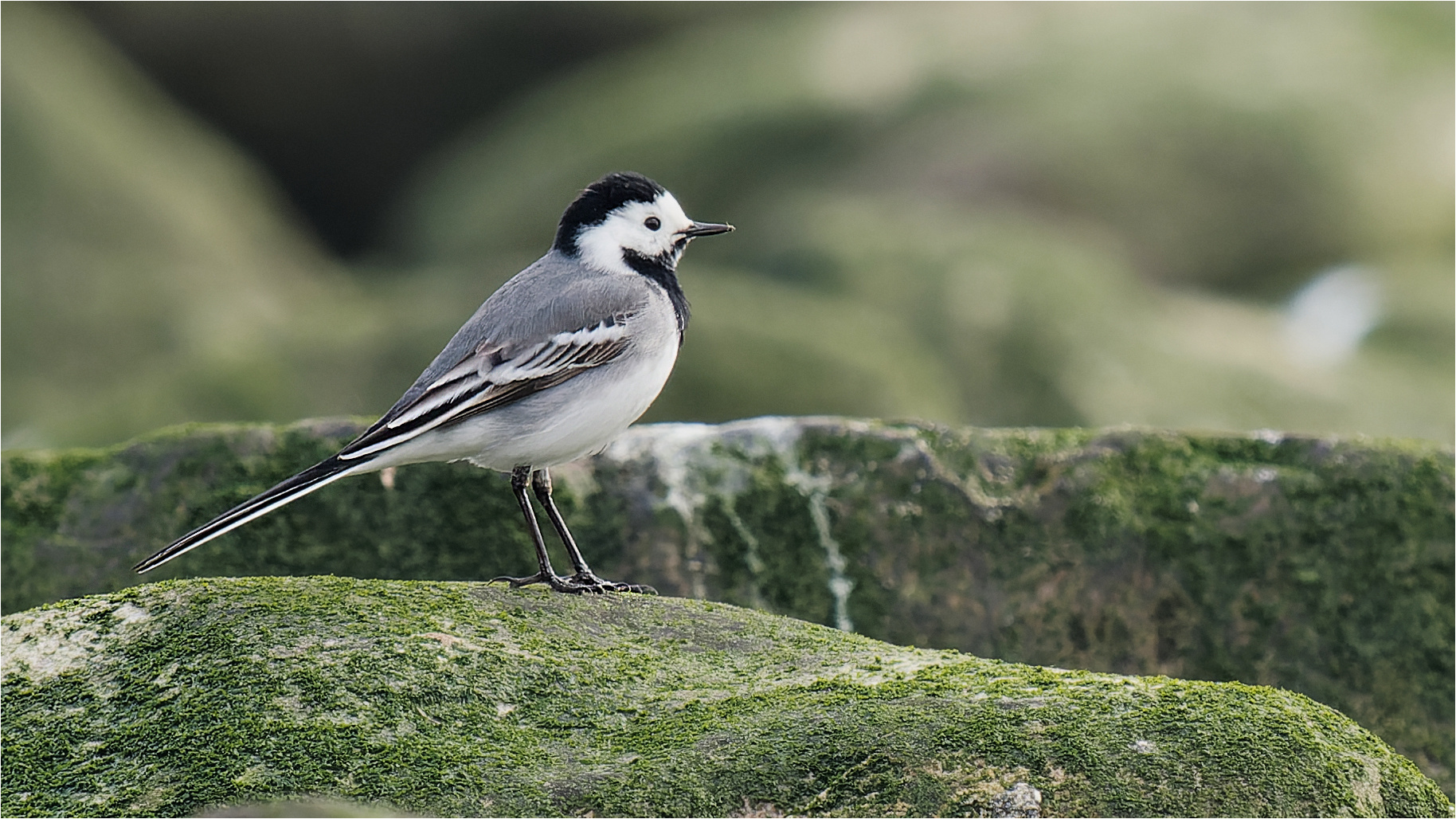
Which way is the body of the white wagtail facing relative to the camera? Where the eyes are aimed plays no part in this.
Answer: to the viewer's right
